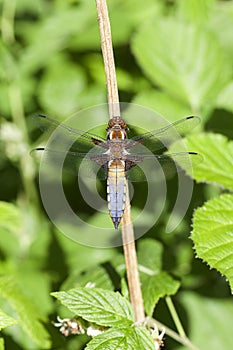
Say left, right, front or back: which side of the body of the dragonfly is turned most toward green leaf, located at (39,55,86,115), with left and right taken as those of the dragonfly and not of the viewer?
front

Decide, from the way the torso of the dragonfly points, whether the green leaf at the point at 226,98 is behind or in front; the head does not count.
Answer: in front

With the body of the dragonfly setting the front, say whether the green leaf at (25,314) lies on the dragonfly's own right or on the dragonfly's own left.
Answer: on the dragonfly's own left

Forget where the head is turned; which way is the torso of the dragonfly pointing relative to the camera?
away from the camera
